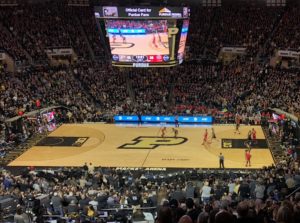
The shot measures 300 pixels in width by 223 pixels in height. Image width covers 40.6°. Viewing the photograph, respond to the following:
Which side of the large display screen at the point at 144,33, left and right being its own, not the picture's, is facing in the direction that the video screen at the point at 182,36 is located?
left

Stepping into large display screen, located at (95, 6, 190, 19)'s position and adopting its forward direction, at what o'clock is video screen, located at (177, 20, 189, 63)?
The video screen is roughly at 8 o'clock from the large display screen.

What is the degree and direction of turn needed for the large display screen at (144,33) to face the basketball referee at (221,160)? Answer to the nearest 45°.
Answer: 0° — it already faces them

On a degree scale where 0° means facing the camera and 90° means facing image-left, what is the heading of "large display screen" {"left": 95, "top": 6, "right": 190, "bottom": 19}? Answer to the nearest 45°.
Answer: approximately 0°

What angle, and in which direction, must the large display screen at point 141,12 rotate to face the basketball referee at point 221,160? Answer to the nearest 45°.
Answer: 0° — it already faces them
